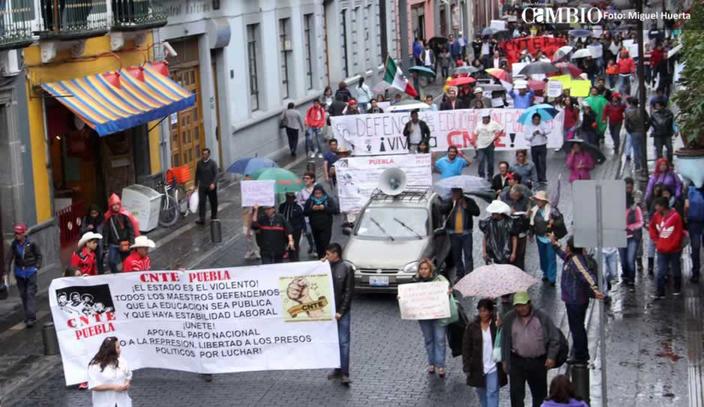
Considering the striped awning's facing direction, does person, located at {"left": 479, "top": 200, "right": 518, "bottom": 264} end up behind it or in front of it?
in front

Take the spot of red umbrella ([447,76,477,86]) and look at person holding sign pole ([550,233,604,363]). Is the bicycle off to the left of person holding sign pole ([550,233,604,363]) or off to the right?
right

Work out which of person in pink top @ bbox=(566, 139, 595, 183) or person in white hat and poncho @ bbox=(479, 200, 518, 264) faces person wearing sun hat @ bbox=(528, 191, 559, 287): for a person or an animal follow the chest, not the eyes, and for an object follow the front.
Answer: person in pink top @ bbox=(566, 139, 595, 183)

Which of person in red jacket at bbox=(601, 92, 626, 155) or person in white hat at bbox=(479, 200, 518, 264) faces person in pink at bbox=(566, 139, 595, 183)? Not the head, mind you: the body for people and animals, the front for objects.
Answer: the person in red jacket

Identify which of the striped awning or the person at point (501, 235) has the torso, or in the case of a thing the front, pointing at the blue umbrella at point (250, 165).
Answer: the striped awning

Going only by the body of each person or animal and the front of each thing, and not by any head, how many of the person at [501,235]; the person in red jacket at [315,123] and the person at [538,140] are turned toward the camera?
3

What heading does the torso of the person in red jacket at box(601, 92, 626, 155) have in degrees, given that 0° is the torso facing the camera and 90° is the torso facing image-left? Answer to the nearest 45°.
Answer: approximately 0°
